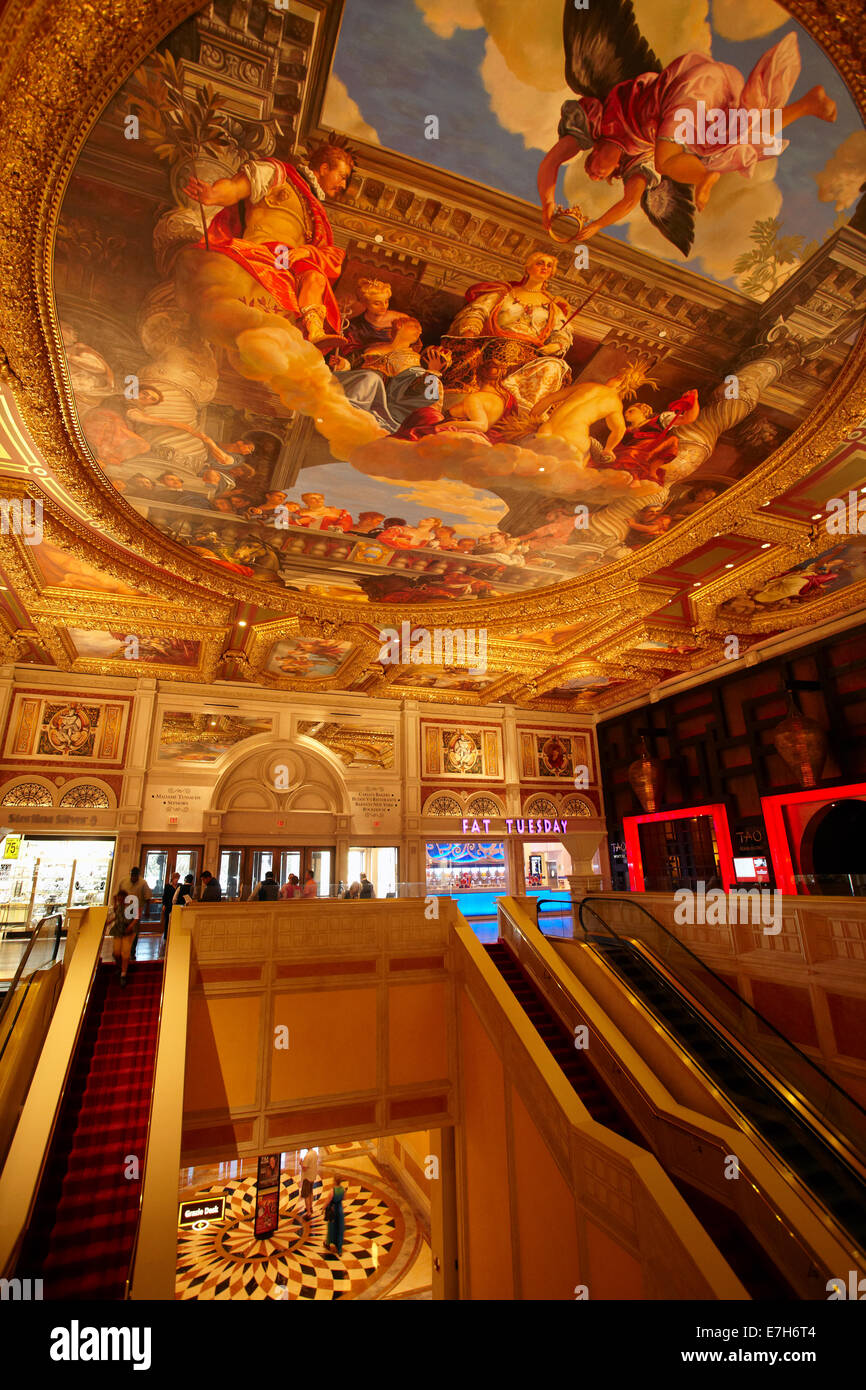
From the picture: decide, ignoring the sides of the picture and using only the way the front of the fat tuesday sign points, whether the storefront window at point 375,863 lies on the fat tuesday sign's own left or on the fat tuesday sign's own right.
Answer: on the fat tuesday sign's own right

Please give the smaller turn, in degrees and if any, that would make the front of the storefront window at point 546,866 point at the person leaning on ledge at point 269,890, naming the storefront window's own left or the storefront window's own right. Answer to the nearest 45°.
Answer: approximately 45° to the storefront window's own right

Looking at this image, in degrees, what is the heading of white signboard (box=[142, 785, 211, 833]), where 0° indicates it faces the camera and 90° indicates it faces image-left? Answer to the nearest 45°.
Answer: approximately 0°

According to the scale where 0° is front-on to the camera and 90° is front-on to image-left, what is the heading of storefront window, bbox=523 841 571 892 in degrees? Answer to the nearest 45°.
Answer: approximately 0°

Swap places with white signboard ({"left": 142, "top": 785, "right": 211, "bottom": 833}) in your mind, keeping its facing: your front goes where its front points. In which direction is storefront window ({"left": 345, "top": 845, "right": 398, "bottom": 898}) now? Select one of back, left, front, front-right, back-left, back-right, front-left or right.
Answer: left

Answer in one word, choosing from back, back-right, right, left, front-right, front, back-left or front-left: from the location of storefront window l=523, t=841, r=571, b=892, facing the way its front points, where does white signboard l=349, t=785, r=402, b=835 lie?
front-right
